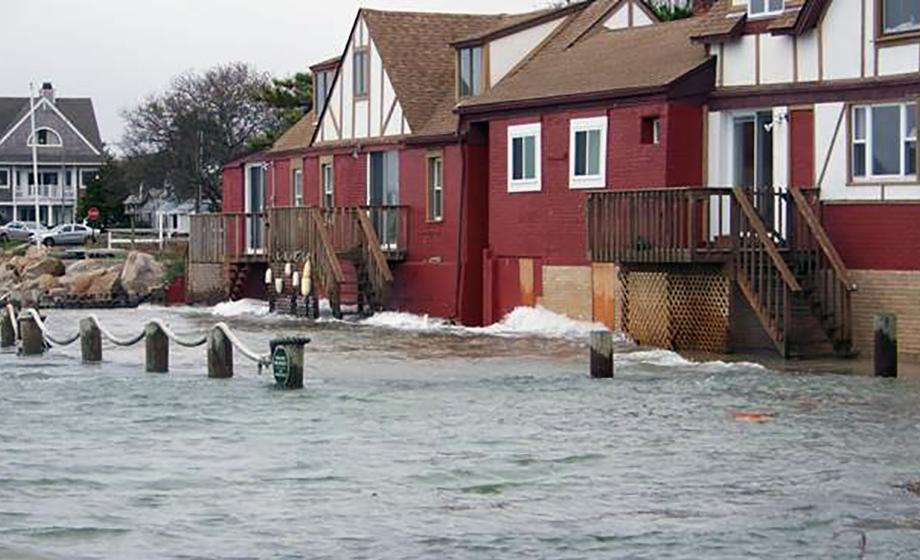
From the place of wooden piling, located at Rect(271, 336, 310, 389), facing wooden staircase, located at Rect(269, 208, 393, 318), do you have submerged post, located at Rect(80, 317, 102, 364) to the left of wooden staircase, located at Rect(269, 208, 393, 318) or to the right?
left

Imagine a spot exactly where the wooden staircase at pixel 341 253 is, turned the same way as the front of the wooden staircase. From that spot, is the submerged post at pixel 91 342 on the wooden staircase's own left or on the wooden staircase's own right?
on the wooden staircase's own right

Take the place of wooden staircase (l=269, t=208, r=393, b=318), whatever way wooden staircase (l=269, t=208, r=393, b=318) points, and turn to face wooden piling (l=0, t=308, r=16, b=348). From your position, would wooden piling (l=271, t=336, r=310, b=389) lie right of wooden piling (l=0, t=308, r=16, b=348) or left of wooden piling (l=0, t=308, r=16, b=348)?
left

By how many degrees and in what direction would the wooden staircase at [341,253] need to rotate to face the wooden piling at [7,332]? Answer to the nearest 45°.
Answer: approximately 90° to its right

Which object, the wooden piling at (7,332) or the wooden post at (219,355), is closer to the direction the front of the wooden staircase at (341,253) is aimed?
the wooden post

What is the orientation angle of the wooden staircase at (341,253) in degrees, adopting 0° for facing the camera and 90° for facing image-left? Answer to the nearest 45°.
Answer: approximately 315°

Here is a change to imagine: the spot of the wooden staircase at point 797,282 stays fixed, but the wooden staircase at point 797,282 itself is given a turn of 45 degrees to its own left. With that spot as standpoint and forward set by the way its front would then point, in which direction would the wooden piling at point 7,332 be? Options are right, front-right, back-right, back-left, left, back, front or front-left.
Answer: back

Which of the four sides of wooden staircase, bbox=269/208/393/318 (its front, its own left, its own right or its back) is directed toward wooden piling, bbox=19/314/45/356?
right

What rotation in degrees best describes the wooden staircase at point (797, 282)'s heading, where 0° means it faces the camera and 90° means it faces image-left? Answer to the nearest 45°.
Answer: approximately 315°

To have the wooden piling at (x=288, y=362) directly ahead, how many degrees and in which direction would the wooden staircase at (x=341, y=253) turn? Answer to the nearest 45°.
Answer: approximately 45° to its right

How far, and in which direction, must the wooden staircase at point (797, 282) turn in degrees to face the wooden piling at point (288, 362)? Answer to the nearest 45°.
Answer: approximately 90° to its right
